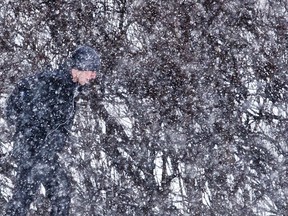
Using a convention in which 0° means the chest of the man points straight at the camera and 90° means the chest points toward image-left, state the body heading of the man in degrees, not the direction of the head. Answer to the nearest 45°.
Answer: approximately 270°
